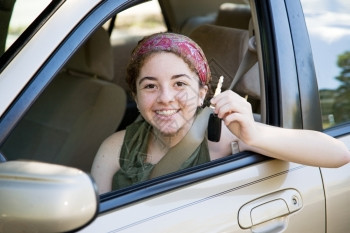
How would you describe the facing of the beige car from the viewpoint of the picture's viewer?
facing the viewer and to the left of the viewer
